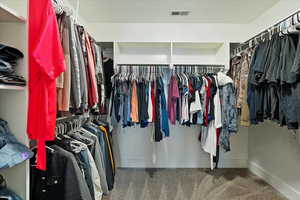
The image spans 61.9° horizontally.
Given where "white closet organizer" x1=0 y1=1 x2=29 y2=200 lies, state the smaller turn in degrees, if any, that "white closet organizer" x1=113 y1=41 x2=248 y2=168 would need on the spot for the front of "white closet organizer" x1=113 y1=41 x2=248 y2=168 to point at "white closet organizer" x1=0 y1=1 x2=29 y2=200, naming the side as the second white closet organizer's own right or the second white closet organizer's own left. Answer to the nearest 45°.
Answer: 0° — it already faces it

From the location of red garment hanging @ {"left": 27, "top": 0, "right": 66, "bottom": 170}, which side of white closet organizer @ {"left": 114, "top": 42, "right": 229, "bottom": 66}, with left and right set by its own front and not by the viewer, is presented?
front

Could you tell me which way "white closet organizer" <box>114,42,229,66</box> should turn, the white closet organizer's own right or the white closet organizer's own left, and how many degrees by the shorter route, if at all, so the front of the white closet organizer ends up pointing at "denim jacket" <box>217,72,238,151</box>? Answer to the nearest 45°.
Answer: approximately 45° to the white closet organizer's own left

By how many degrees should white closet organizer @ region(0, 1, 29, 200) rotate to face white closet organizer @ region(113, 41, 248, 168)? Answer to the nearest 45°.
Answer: approximately 45° to its left

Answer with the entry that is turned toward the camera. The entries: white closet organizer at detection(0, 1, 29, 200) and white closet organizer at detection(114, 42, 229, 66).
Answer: white closet organizer at detection(114, 42, 229, 66)

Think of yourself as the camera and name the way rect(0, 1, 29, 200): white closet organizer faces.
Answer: facing to the right of the viewer

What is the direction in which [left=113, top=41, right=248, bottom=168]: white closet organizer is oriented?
toward the camera

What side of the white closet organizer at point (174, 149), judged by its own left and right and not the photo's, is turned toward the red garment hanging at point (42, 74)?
front

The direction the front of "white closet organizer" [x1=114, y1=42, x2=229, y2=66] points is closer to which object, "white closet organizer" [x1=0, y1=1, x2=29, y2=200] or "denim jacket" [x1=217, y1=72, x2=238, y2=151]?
the white closet organizer

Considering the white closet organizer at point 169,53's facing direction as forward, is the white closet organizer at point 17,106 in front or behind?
in front
